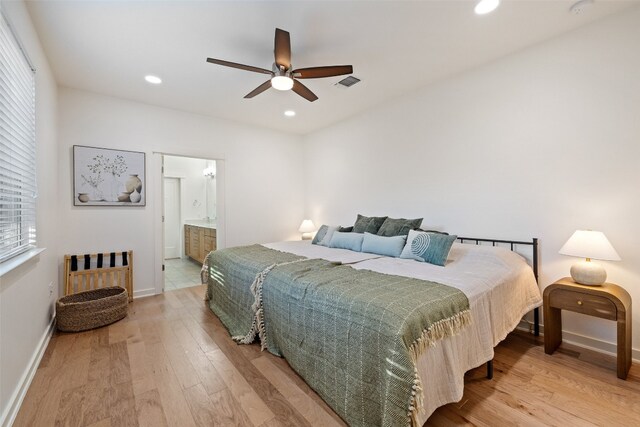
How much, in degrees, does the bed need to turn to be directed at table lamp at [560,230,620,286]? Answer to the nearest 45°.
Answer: approximately 135° to its left

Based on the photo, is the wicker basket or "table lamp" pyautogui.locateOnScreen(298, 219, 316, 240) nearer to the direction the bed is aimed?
the wicker basket

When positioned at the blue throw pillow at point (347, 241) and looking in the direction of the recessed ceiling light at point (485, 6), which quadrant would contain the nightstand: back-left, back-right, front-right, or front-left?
front-left

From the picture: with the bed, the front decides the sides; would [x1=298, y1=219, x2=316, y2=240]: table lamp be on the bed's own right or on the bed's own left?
on the bed's own right

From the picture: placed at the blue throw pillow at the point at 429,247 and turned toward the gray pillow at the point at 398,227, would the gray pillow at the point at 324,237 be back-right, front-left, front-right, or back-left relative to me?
front-left

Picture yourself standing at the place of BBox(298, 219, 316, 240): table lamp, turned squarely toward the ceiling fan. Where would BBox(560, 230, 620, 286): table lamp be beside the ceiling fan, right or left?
left

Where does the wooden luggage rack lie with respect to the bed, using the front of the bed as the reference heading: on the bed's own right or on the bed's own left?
on the bed's own right

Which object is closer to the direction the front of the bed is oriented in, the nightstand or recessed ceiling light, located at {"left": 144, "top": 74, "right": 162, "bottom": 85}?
the recessed ceiling light

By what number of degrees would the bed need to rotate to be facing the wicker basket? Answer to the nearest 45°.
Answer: approximately 45° to its right

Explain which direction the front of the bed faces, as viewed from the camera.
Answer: facing the viewer and to the left of the viewer
